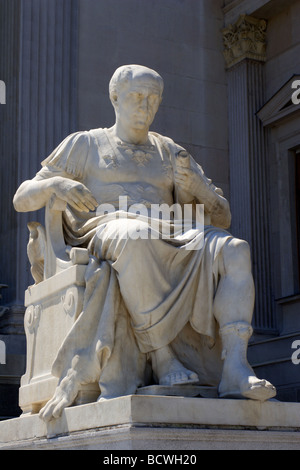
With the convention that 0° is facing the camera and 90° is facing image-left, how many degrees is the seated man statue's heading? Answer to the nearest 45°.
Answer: approximately 315°
